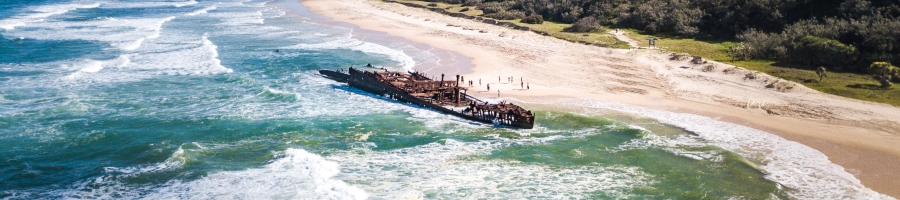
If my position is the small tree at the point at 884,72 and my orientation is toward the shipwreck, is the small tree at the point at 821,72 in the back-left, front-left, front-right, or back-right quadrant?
front-right

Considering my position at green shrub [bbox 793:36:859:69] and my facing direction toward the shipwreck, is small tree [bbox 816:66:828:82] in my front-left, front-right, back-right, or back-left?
front-left

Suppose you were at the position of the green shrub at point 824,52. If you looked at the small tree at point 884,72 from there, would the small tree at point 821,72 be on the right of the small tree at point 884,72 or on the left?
right

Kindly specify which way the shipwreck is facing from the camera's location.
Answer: facing away from the viewer and to the left of the viewer

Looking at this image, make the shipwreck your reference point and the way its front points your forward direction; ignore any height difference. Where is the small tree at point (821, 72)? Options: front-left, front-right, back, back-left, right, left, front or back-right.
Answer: back-right
